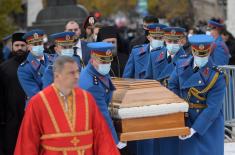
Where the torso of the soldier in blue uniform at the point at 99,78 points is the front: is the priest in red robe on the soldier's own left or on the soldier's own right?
on the soldier's own right

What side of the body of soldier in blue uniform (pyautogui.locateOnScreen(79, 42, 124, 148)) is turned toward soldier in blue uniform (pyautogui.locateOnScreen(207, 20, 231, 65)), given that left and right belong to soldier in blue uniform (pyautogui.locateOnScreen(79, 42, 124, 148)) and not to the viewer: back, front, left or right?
left

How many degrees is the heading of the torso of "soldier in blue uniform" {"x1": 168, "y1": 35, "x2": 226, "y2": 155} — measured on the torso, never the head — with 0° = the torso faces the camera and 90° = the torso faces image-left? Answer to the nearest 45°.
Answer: approximately 0°

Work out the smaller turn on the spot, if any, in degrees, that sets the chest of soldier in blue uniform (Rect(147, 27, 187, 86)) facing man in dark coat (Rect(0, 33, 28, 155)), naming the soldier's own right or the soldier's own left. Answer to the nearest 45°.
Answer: approximately 90° to the soldier's own right

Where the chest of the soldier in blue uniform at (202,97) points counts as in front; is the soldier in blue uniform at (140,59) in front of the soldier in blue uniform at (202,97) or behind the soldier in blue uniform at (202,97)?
behind

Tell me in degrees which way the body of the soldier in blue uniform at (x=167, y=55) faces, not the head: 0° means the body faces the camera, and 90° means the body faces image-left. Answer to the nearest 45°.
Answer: approximately 0°

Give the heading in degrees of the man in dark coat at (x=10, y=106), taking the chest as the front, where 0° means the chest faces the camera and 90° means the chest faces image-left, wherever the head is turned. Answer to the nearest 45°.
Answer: approximately 315°

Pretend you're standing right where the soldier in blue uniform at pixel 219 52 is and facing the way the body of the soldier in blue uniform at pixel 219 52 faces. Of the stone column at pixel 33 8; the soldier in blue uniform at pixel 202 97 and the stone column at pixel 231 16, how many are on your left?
1

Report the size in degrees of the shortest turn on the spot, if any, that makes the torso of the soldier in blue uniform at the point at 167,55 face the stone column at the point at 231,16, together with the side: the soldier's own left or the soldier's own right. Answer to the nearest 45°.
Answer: approximately 180°

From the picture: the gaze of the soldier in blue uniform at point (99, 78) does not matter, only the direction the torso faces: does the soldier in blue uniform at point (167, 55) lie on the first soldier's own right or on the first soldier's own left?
on the first soldier's own left
